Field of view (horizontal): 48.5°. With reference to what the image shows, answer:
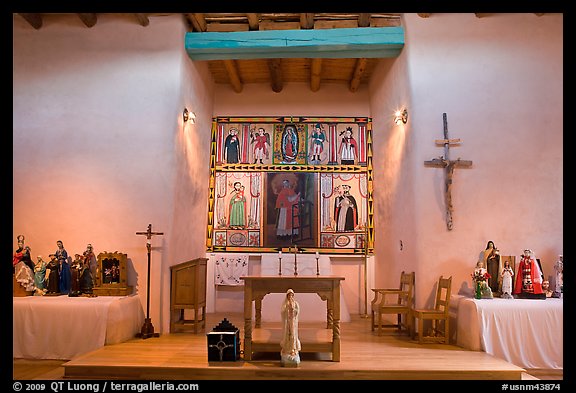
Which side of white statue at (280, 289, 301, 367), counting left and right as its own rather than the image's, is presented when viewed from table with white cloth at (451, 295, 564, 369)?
left

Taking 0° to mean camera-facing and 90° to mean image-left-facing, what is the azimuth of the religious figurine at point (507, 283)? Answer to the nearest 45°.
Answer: approximately 0°

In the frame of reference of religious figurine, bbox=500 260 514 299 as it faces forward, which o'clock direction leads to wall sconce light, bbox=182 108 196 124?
The wall sconce light is roughly at 3 o'clock from the religious figurine.

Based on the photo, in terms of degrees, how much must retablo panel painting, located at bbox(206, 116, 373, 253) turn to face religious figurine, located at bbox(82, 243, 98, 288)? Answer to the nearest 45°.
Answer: approximately 45° to its right

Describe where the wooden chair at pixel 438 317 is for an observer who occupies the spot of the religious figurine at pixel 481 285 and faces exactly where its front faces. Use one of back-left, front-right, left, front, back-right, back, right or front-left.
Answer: right

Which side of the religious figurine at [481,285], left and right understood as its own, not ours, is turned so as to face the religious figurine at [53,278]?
right

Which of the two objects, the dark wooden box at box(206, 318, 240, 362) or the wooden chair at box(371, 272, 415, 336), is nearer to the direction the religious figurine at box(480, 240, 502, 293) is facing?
the dark wooden box
